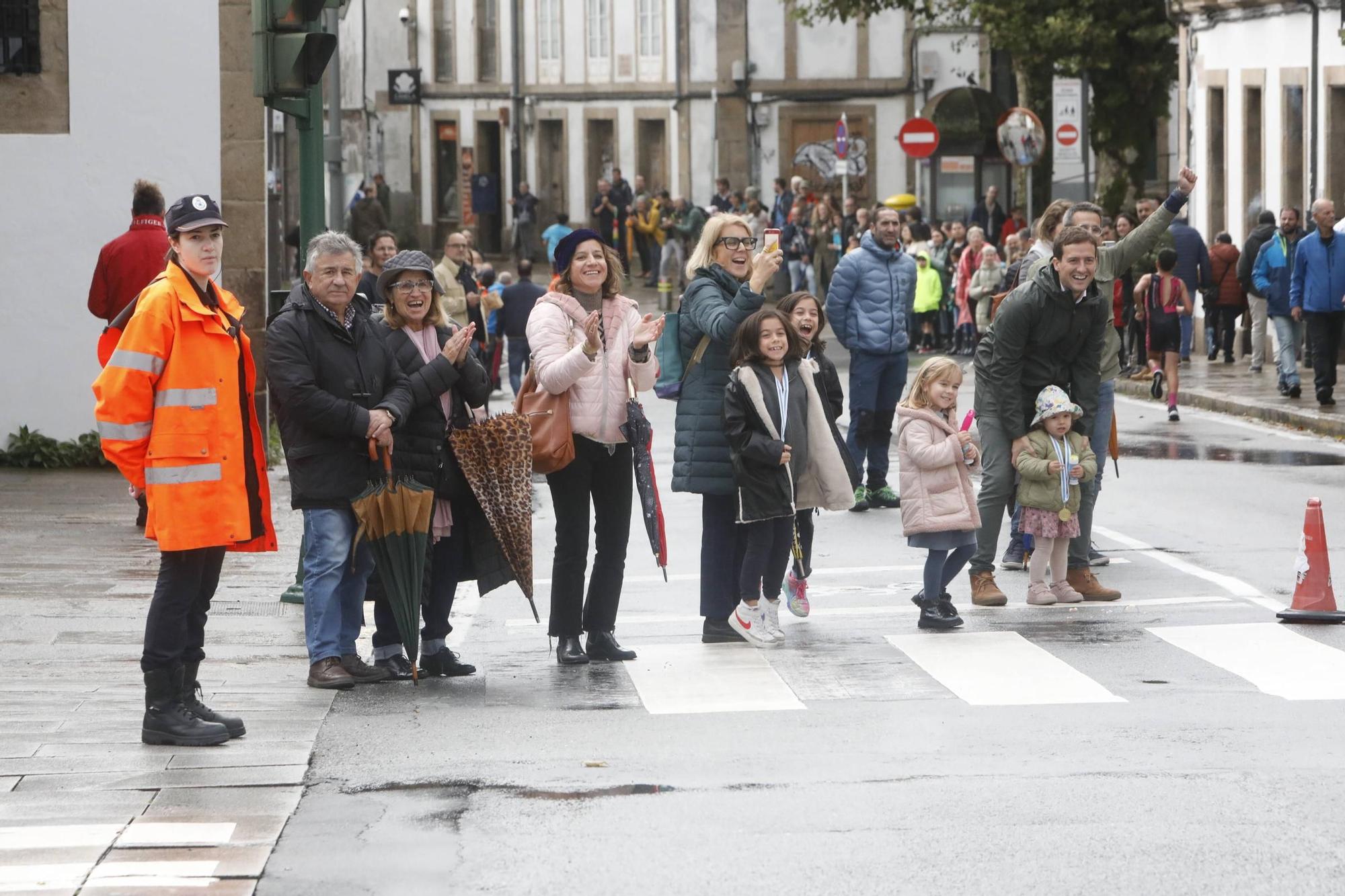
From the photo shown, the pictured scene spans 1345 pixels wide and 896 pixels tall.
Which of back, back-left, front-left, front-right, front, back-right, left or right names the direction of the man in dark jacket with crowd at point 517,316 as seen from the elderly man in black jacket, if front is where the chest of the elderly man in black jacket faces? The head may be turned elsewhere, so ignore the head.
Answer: back-left

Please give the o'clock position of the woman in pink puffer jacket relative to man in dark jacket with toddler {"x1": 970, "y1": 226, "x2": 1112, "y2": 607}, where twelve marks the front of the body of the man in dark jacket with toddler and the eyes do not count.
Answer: The woman in pink puffer jacket is roughly at 3 o'clock from the man in dark jacket with toddler.

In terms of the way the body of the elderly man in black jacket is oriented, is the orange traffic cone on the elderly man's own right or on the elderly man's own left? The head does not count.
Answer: on the elderly man's own left

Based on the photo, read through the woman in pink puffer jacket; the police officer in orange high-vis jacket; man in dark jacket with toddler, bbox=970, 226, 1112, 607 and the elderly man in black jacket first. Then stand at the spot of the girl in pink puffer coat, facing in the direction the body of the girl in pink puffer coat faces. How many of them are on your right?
3

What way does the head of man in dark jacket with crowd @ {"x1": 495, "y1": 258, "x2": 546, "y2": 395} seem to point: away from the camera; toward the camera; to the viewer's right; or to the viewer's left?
away from the camera

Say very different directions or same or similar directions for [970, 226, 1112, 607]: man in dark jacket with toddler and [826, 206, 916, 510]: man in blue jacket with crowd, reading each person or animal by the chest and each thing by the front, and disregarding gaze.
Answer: same or similar directions

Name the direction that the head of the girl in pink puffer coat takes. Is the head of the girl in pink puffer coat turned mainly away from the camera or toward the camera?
toward the camera

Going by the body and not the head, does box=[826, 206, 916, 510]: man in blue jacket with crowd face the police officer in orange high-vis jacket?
no

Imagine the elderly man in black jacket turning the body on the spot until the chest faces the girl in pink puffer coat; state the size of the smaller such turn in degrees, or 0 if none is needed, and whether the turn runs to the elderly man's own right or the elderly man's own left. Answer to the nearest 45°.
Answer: approximately 90° to the elderly man's own left

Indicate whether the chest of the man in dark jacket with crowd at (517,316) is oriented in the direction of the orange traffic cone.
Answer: no

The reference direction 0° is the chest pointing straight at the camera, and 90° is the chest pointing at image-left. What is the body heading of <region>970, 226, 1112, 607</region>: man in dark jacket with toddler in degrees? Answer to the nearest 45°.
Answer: approximately 315°

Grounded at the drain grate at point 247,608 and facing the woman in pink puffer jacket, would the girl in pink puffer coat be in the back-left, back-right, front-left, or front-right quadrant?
front-left

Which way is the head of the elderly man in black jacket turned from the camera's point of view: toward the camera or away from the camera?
toward the camera

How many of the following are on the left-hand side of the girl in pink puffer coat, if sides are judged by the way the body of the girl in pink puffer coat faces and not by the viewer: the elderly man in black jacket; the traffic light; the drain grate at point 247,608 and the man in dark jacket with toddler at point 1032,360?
1

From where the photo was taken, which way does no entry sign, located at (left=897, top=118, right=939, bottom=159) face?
toward the camera

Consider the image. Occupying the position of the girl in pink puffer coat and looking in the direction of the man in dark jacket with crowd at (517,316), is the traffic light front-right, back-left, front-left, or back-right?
front-left

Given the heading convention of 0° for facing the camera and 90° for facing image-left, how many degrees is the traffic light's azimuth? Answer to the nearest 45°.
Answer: approximately 315°

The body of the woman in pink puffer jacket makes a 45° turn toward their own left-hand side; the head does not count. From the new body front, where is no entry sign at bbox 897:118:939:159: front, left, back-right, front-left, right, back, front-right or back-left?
left

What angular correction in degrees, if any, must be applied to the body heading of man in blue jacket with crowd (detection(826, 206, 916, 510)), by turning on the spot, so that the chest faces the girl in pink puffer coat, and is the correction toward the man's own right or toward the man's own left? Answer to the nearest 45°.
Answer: approximately 45° to the man's own right
